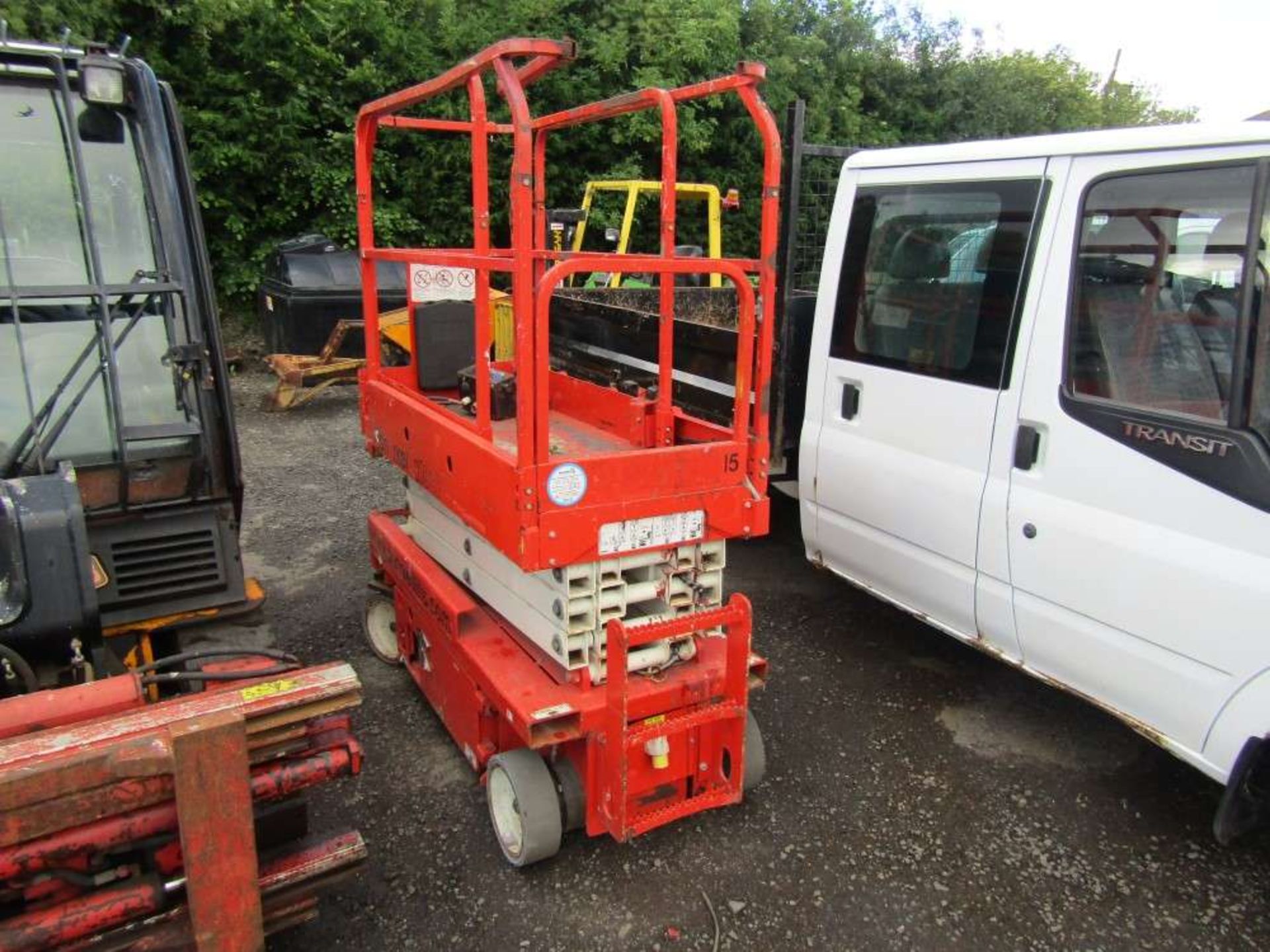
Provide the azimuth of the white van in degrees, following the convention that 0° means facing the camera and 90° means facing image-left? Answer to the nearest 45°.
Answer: approximately 315°

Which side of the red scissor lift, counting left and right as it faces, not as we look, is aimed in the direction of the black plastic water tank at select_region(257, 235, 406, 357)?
front

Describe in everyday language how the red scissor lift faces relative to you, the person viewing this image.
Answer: facing away from the viewer and to the left of the viewer

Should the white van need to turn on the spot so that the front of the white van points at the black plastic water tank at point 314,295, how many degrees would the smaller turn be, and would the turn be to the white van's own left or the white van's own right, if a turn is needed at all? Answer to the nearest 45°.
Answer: approximately 180°

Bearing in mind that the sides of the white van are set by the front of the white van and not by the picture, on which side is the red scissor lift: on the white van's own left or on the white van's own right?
on the white van's own right

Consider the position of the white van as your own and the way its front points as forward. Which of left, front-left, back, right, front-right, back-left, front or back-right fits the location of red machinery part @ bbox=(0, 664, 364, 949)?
right

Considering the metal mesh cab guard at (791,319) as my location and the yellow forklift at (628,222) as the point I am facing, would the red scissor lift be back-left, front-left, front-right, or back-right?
back-left

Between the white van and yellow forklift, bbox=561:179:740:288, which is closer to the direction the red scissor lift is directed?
the yellow forklift

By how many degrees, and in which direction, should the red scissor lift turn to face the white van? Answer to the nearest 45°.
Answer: approximately 135° to its right

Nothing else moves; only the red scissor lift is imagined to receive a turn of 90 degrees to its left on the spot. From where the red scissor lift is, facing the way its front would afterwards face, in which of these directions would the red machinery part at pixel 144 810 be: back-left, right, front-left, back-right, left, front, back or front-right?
front

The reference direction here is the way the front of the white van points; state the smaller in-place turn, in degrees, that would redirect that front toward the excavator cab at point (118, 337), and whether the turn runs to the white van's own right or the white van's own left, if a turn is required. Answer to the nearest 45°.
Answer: approximately 90° to the white van's own right
